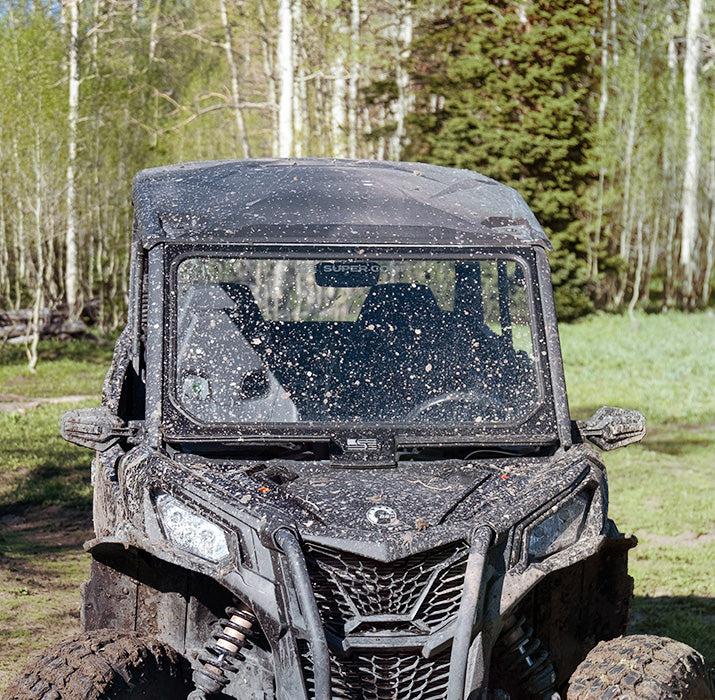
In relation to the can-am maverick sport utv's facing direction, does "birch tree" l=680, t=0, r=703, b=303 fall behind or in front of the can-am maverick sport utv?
behind

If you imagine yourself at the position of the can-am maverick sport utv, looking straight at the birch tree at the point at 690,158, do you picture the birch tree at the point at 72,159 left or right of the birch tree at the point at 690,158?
left

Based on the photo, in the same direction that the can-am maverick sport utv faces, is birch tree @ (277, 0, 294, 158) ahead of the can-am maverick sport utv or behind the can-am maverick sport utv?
behind

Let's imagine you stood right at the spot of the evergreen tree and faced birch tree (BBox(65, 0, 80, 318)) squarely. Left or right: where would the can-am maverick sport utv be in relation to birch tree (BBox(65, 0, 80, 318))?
left

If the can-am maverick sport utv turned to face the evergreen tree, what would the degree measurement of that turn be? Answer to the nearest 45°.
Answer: approximately 180°

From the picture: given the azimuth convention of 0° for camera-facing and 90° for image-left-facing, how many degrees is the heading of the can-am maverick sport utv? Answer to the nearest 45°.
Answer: approximately 0°

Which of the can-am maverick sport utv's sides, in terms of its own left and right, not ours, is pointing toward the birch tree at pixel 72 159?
back
